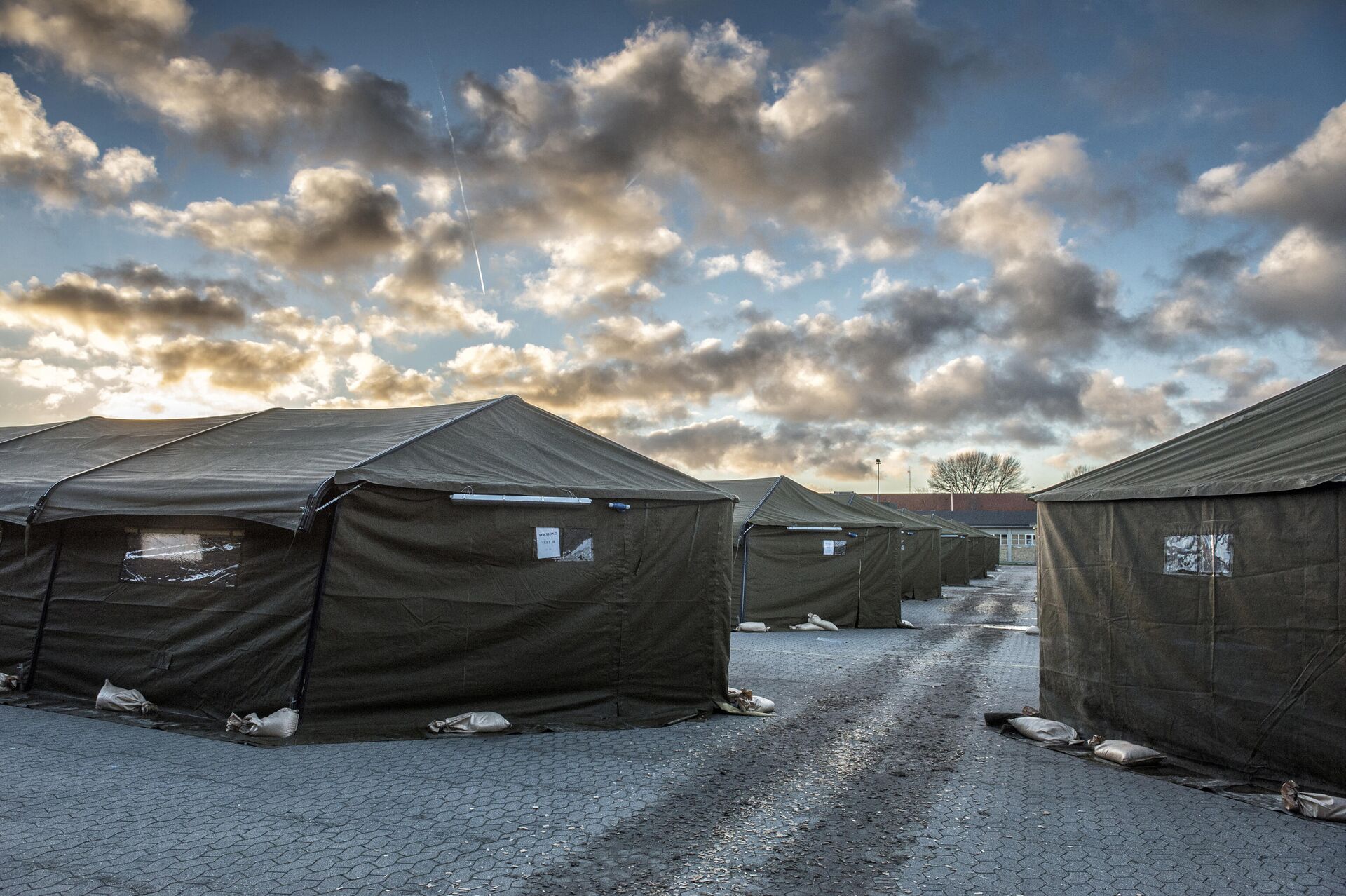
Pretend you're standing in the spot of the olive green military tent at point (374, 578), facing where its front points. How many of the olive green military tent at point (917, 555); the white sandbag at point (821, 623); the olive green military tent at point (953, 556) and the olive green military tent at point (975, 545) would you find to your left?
4

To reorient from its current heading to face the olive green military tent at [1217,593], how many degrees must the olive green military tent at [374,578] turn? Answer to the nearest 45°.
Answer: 0° — it already faces it

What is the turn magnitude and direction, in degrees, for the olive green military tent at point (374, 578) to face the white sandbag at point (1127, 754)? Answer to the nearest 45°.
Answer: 0° — it already faces it

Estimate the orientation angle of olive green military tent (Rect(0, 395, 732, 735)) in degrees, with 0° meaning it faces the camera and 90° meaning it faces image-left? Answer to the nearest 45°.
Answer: approximately 315°

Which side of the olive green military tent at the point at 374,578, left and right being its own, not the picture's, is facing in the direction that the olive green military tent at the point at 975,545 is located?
left

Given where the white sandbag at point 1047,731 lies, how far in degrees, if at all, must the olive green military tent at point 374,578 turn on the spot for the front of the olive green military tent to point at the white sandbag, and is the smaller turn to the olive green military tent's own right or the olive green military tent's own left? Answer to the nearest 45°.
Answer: approximately 45° to the olive green military tent's own left

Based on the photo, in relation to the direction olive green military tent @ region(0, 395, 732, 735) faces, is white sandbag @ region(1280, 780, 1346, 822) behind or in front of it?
in front

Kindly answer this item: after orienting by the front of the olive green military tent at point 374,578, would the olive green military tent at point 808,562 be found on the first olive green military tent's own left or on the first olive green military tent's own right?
on the first olive green military tent's own left
